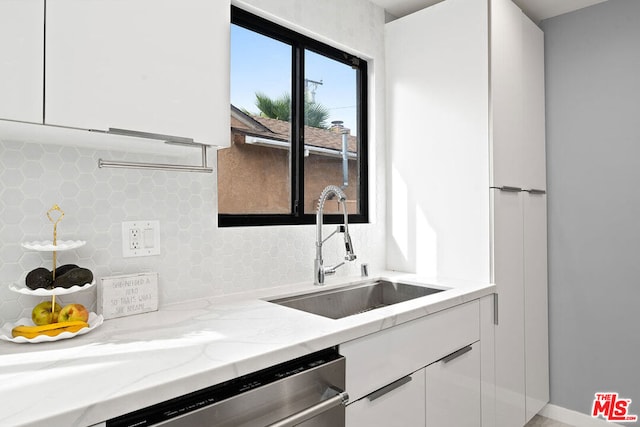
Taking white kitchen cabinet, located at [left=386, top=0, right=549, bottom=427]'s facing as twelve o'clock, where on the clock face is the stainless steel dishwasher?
The stainless steel dishwasher is roughly at 2 o'clock from the white kitchen cabinet.

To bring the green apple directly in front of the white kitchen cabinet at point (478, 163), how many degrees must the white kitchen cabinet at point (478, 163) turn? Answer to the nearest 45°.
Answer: approximately 90° to its right

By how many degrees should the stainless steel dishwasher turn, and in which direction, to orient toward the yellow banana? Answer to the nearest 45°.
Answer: approximately 135° to its right

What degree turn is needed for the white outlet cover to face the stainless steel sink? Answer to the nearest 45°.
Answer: approximately 90° to its left

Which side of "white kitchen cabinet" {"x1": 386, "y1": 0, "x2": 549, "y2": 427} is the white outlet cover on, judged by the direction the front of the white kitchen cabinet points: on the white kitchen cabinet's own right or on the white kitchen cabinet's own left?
on the white kitchen cabinet's own right

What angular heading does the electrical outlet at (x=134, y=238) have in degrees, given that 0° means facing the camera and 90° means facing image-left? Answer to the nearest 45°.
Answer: approximately 0°
